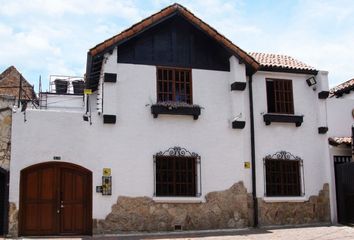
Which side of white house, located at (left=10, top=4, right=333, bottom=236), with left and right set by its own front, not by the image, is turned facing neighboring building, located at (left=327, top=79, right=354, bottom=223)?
left

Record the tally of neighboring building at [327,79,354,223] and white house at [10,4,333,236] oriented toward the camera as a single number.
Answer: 2

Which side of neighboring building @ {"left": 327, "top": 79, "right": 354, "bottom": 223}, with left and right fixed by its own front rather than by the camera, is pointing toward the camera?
front

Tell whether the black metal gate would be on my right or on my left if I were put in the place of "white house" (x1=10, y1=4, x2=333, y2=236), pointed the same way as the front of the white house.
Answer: on my left

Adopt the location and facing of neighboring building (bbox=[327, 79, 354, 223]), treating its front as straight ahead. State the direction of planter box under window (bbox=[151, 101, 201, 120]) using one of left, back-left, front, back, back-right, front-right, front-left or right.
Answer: front-right

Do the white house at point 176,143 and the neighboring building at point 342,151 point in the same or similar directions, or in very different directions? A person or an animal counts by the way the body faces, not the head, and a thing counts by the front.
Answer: same or similar directions

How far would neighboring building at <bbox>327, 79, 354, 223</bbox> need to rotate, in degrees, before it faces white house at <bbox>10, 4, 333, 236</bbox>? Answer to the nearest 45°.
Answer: approximately 45° to its right
